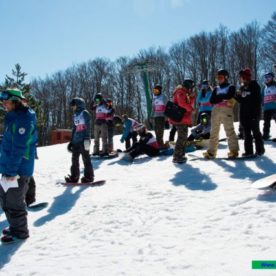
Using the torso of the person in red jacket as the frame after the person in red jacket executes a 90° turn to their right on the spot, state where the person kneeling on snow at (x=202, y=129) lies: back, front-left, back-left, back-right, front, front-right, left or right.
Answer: back

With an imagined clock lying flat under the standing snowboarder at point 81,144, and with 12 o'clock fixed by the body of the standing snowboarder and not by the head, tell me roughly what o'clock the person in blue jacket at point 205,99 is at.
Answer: The person in blue jacket is roughly at 6 o'clock from the standing snowboarder.

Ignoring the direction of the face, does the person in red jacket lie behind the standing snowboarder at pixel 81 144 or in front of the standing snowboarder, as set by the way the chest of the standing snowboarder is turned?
behind

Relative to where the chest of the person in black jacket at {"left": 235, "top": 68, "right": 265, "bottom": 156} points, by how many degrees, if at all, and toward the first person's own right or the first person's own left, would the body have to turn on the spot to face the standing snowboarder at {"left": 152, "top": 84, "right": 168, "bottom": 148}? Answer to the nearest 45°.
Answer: approximately 90° to the first person's own right

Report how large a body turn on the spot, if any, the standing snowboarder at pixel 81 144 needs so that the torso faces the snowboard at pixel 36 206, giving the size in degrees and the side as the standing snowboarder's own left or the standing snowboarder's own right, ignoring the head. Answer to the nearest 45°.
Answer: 0° — they already face it
